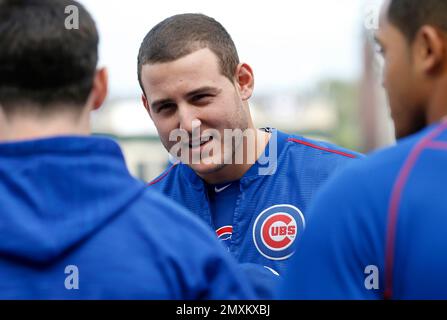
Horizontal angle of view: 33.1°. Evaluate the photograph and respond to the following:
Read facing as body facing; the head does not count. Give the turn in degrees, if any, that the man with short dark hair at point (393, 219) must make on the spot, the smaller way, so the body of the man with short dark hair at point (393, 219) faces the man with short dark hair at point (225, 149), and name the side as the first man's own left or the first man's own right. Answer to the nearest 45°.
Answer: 0° — they already face them

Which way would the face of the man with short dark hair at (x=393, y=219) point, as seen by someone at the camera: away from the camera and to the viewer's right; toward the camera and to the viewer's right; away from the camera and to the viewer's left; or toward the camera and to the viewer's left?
away from the camera and to the viewer's left

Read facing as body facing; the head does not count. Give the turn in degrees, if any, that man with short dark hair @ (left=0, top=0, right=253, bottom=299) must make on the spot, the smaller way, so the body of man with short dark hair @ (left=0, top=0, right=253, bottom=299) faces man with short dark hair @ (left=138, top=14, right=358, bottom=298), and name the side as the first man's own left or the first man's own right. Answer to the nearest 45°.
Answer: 0° — they already face them

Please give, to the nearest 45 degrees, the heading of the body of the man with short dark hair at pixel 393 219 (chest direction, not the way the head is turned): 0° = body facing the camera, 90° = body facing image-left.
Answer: approximately 135°

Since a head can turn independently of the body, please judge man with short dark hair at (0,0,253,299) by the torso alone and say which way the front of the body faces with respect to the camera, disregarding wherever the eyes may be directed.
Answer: away from the camera

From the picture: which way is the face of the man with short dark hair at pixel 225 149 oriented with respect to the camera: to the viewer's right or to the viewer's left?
to the viewer's left

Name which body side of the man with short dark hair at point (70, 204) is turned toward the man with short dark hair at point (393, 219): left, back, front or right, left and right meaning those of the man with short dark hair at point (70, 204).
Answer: right
